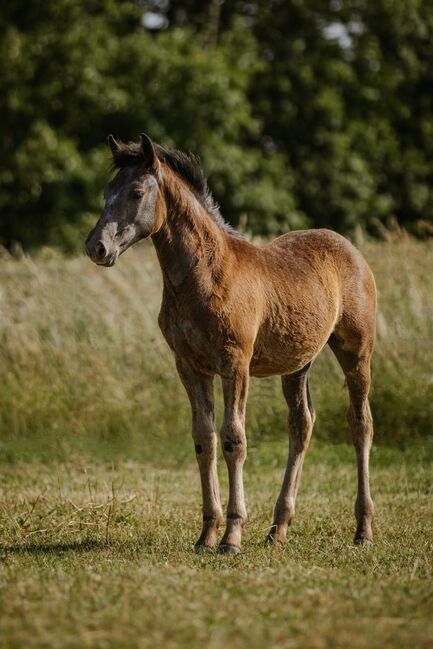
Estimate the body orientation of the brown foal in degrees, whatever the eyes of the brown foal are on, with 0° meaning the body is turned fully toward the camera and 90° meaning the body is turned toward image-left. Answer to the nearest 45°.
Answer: approximately 45°
